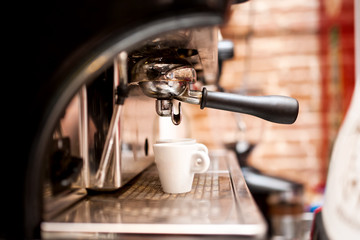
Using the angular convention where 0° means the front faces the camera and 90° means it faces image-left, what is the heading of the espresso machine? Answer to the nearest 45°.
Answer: approximately 270°
